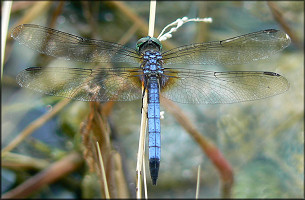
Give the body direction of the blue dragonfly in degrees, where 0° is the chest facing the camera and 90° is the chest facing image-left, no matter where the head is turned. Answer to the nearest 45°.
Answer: approximately 180°
